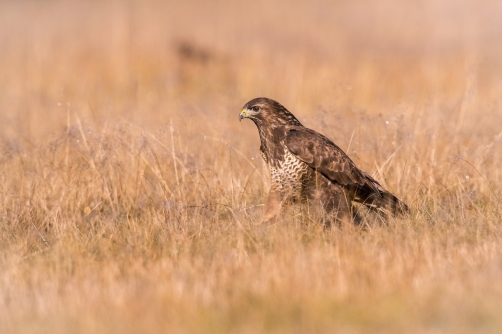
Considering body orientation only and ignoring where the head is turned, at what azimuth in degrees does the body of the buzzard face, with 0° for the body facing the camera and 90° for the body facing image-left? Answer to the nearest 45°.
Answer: approximately 90°
